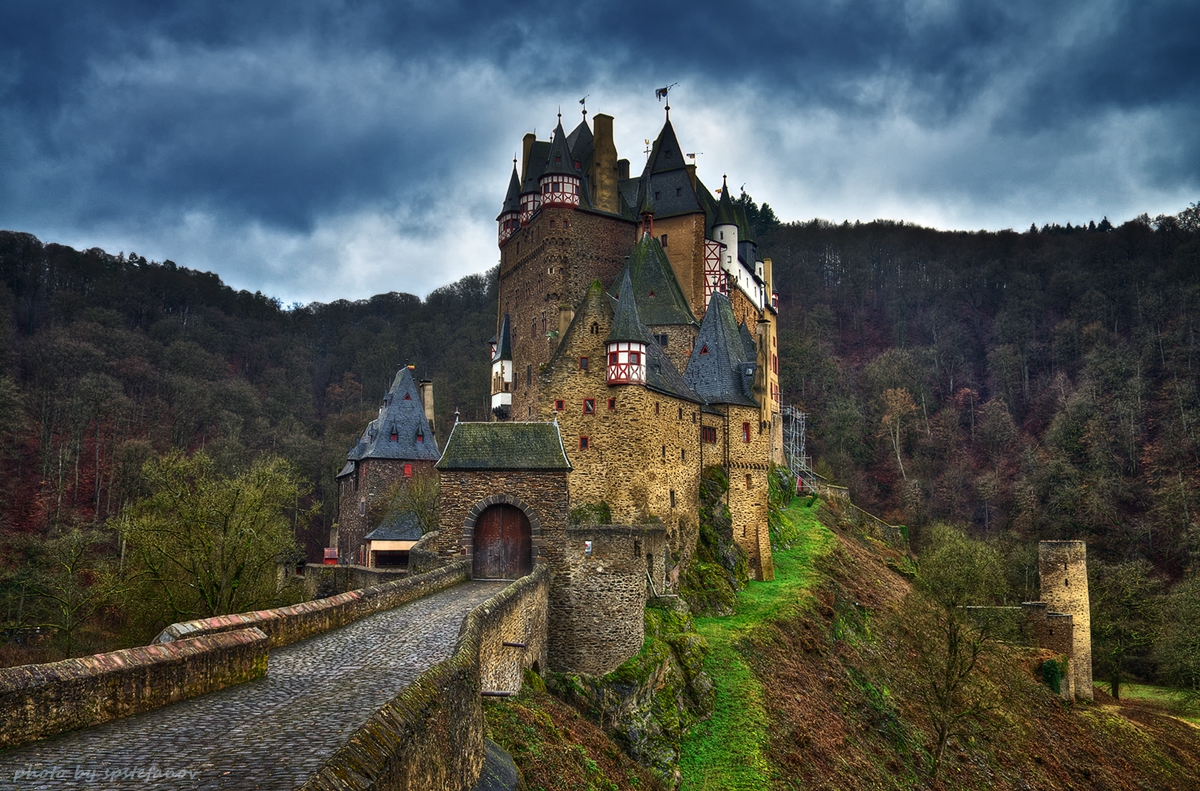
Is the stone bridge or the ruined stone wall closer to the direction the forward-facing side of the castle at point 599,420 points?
the stone bridge

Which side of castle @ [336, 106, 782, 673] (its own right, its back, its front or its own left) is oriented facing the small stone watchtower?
left

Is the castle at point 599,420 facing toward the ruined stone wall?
no

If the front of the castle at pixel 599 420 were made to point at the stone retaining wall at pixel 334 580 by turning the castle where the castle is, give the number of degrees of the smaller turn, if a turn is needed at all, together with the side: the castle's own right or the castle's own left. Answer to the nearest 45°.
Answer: approximately 90° to the castle's own right

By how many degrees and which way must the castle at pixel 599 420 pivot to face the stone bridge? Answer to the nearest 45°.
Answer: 0° — it already faces it

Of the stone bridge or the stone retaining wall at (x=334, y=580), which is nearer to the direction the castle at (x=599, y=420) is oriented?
the stone bridge

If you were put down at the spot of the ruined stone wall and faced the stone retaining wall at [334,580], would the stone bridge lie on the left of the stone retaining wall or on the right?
left

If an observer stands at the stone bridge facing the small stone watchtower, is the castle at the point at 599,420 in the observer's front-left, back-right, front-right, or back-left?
front-left

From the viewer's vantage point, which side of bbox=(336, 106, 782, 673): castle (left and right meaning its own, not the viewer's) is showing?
front
